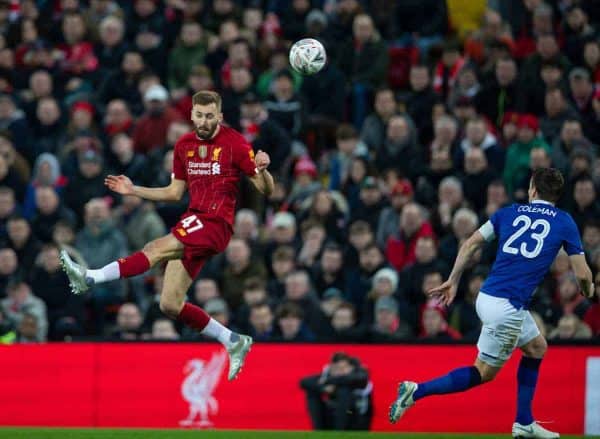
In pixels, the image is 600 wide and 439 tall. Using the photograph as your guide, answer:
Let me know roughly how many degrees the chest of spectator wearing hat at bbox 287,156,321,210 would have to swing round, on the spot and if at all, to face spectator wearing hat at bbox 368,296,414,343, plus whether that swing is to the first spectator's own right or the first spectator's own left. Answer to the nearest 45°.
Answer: approximately 45° to the first spectator's own left

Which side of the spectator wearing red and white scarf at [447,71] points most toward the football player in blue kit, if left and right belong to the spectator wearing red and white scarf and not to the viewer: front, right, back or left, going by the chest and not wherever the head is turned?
front

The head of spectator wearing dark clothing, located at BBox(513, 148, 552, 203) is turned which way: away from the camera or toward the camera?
toward the camera

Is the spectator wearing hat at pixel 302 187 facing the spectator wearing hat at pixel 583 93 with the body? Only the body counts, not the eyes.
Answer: no

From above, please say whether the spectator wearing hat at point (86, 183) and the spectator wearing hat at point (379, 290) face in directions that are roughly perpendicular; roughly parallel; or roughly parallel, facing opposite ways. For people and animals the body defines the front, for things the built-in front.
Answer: roughly parallel

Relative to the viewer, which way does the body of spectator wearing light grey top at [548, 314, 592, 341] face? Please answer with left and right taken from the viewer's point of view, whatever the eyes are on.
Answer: facing the viewer

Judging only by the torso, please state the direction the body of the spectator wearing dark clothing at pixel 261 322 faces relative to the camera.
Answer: toward the camera

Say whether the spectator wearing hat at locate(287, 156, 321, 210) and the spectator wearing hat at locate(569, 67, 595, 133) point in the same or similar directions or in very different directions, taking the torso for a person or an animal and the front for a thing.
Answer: same or similar directions

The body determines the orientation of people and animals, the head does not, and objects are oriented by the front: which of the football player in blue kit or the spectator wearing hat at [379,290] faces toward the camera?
the spectator wearing hat

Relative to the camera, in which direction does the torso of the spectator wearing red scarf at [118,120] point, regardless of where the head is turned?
toward the camera

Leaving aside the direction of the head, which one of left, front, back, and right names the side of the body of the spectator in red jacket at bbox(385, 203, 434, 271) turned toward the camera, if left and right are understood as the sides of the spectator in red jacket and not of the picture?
front

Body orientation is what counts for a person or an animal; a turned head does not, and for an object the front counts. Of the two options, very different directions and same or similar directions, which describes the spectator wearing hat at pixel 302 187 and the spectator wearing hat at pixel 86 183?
same or similar directions

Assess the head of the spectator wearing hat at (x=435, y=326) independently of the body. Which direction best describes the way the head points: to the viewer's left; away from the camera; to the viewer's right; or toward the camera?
toward the camera

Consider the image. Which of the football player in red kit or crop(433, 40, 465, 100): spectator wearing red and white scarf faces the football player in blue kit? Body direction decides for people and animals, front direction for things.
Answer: the spectator wearing red and white scarf

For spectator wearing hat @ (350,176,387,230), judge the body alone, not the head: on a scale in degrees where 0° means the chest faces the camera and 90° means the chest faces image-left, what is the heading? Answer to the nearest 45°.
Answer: approximately 0°

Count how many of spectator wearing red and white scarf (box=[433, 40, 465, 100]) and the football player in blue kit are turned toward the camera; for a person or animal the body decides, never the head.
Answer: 1

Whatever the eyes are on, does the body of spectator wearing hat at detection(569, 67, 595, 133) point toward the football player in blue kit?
yes
